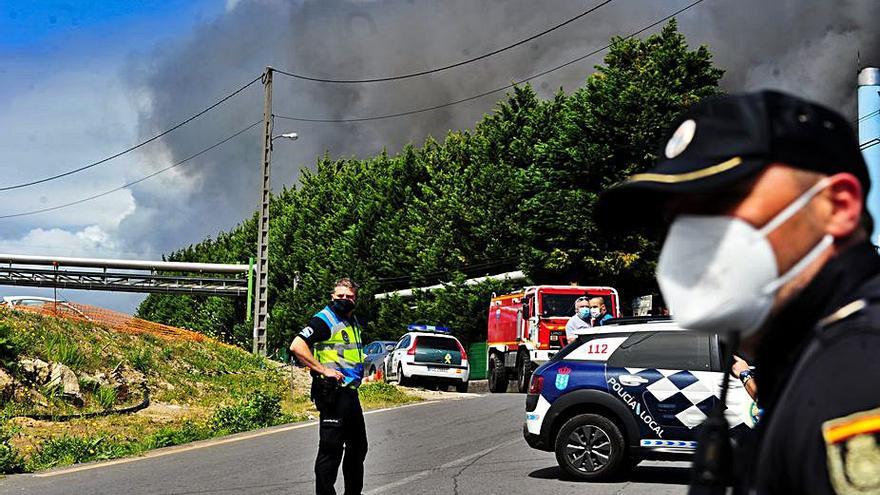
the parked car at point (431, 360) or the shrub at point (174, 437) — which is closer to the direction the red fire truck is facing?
the shrub

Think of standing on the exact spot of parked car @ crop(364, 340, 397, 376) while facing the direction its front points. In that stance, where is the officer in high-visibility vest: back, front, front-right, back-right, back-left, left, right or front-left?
back-left

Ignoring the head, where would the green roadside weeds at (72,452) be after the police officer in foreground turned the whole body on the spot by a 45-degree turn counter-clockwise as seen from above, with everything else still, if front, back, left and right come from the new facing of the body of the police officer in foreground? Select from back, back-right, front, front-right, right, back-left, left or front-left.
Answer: back-right

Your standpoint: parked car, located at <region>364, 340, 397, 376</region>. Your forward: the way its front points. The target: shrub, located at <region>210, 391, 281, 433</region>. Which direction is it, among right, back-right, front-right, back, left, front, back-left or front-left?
back-left

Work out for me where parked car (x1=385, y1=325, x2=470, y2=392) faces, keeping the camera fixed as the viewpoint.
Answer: facing away from the viewer and to the left of the viewer

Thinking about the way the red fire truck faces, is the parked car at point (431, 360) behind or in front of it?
behind

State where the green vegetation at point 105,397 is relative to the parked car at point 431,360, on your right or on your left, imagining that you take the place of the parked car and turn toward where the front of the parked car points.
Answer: on your left

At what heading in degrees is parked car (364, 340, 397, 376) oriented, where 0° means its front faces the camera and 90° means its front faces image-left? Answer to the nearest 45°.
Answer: approximately 135°

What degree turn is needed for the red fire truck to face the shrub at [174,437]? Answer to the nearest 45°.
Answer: approximately 90° to its right

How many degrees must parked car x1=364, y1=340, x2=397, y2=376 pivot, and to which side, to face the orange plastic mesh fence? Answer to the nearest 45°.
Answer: approximately 90° to its left
